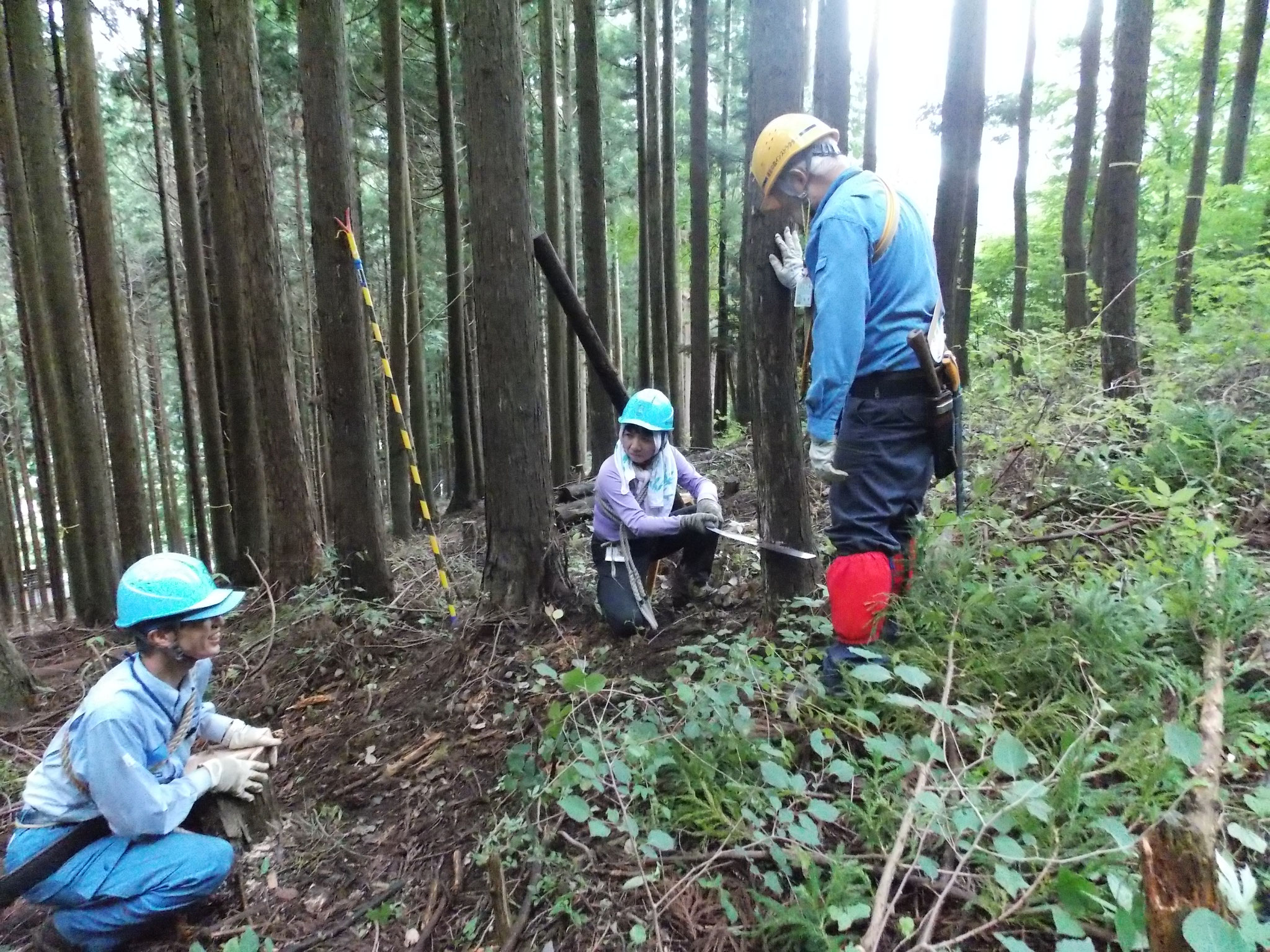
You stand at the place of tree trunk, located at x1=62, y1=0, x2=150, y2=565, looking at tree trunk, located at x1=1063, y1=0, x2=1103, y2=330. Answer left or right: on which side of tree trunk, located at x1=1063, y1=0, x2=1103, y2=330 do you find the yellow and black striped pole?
right

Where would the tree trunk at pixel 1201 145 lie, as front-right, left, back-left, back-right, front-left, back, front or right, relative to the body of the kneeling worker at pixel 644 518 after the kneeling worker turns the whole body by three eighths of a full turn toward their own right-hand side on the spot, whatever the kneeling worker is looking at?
back-right

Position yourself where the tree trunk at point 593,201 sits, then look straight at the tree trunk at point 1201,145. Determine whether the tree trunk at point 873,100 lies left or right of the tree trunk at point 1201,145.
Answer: left

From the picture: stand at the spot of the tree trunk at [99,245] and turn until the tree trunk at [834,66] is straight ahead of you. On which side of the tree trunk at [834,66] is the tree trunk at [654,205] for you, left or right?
left

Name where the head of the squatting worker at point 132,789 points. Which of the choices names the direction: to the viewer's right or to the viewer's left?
to the viewer's right

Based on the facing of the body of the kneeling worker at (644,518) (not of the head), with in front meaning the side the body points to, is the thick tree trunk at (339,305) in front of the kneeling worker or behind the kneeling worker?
behind

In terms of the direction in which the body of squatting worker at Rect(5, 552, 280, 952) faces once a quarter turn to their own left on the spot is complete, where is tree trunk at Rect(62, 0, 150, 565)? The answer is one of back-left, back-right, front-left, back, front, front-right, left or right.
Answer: front

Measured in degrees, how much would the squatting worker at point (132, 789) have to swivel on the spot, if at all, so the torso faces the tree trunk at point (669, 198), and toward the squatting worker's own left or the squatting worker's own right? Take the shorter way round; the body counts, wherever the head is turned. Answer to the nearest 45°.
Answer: approximately 45° to the squatting worker's own left

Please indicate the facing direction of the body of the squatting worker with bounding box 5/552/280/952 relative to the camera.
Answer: to the viewer's right

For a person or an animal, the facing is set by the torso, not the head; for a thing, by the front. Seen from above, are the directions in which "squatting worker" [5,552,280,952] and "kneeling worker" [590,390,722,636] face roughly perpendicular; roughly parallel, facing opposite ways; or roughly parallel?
roughly perpendicular

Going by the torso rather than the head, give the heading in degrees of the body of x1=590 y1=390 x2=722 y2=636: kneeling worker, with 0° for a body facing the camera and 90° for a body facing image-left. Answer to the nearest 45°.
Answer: approximately 315°

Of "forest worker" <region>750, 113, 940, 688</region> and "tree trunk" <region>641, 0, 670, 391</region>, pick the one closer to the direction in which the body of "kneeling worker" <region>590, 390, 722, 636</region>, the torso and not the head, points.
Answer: the forest worker
